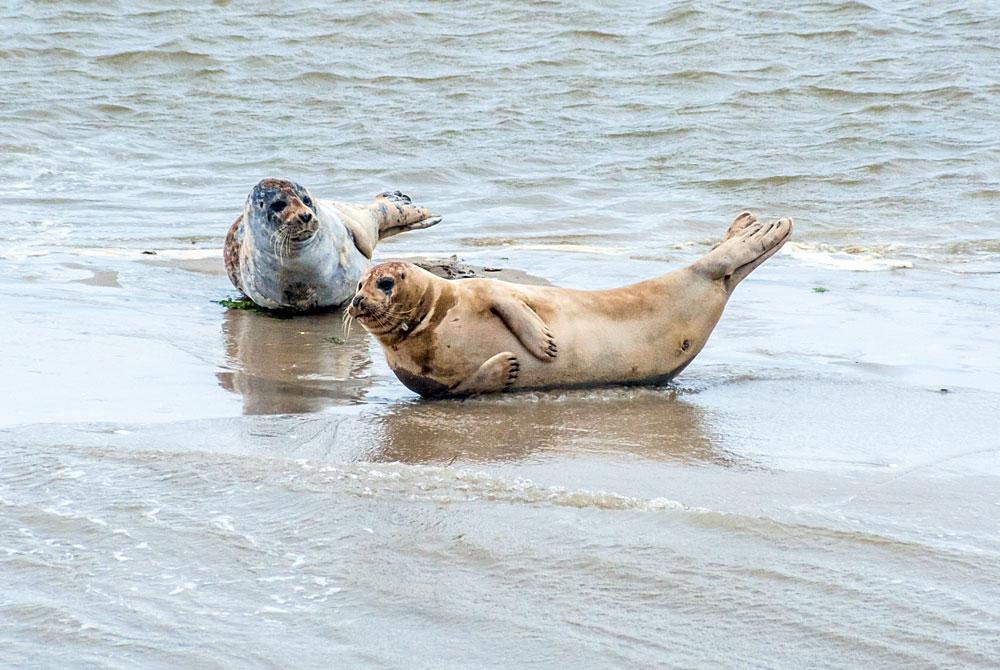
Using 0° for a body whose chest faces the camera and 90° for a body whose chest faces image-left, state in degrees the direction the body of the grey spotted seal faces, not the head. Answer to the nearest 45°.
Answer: approximately 45°

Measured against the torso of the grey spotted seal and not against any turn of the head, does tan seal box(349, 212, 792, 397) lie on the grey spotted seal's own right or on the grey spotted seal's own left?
on the grey spotted seal's own left
